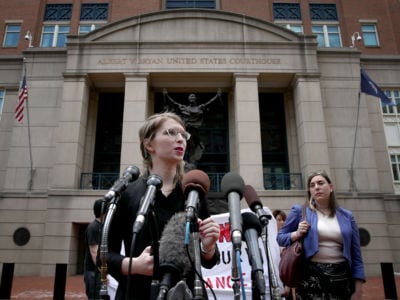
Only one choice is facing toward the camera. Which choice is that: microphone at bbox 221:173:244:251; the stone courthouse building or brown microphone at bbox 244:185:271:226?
the stone courthouse building

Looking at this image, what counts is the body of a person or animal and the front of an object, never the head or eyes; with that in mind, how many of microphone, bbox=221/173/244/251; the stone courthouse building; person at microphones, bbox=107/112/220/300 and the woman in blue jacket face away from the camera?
1

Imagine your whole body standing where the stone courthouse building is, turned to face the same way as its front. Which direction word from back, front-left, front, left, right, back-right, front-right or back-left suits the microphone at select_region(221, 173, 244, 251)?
front

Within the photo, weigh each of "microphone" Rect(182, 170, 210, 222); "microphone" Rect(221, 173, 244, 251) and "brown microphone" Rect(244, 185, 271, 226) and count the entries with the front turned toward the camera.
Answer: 0

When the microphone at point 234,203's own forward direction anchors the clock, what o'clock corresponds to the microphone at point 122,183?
the microphone at point 122,183 is roughly at 9 o'clock from the microphone at point 234,203.

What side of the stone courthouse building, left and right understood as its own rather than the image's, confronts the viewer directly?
front

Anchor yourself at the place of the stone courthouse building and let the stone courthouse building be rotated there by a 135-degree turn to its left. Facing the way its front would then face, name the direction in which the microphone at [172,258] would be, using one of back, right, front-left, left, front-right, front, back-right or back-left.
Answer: back-right

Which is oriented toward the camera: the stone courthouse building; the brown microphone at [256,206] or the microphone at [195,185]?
the stone courthouse building

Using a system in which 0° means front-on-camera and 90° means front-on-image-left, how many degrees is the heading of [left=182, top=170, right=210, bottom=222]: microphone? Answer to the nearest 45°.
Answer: approximately 180°

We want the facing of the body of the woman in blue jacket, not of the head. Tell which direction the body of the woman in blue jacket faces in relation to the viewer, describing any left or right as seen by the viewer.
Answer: facing the viewer

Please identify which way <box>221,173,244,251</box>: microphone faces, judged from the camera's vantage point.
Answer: facing away from the viewer

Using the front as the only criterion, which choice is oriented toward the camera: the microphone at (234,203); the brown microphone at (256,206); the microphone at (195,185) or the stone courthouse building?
the stone courthouse building

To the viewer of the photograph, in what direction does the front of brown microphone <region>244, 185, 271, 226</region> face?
facing away from the viewer and to the left of the viewer

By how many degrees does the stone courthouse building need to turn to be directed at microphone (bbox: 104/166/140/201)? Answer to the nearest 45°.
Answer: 0° — it already faces it

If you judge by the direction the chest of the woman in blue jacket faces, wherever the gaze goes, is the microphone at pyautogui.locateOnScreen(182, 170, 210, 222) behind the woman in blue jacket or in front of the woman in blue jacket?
in front
